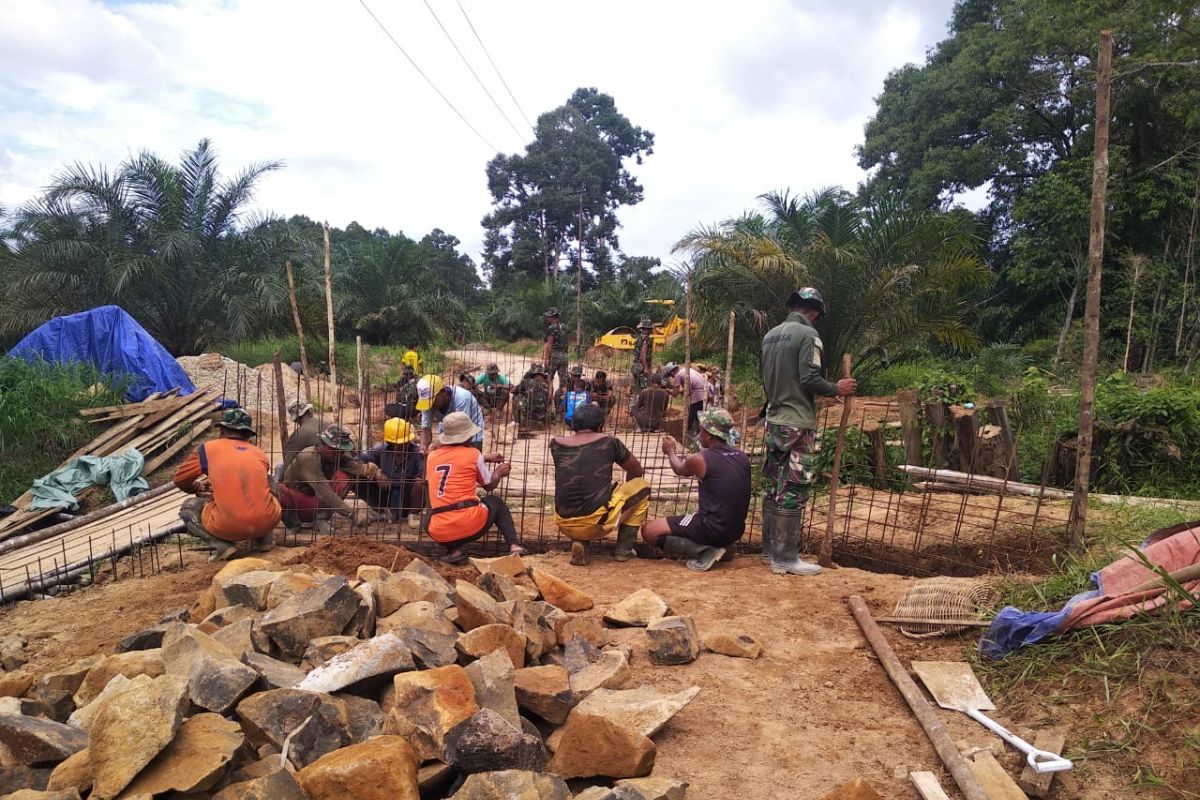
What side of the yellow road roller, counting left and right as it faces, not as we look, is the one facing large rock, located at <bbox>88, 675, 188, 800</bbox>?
left

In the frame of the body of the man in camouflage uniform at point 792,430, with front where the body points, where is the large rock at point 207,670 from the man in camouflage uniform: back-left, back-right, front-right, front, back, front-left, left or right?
back

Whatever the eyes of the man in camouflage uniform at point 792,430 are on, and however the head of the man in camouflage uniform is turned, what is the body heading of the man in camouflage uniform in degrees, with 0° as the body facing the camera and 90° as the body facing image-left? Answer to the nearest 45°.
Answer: approximately 225°

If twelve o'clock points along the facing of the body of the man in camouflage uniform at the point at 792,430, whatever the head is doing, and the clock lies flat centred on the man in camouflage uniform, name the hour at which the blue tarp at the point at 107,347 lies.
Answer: The blue tarp is roughly at 8 o'clock from the man in camouflage uniform.

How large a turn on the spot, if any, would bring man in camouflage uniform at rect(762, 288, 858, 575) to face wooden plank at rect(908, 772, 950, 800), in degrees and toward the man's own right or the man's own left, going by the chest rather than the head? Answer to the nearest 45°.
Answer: approximately 135° to the man's own right

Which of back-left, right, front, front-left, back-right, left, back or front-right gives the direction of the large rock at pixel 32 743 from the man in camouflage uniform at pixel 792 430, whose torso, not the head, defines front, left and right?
back

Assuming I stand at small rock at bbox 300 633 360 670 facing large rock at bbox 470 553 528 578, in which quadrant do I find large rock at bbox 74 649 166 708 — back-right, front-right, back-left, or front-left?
back-left

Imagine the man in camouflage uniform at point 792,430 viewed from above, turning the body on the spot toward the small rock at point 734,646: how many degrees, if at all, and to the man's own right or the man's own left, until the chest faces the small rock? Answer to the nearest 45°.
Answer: approximately 135° to the man's own right

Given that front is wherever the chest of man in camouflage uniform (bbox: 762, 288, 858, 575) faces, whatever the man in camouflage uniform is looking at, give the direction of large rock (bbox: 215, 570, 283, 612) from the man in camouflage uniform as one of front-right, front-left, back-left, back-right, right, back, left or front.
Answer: back

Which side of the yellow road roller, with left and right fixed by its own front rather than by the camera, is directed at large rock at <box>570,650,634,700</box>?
left

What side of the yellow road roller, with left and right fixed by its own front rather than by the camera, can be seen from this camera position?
right

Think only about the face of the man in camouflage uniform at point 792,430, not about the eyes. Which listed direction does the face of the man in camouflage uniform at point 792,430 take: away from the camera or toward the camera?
away from the camera

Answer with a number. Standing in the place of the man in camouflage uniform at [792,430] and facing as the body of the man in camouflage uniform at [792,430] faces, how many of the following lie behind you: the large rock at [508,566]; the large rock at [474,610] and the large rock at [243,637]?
3
